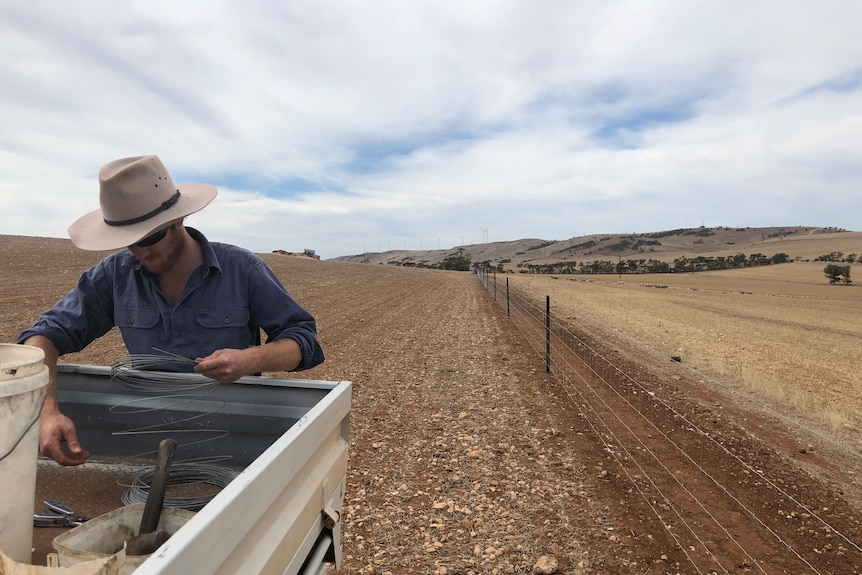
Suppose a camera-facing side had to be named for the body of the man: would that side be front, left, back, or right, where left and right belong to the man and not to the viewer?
front

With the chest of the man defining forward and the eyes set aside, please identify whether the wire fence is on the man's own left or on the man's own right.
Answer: on the man's own left

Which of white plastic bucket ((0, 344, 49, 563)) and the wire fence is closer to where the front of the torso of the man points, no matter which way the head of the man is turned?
the white plastic bucket

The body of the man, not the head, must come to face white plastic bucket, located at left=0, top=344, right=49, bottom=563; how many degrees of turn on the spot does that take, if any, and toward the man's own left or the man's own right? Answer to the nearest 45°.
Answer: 0° — they already face it
